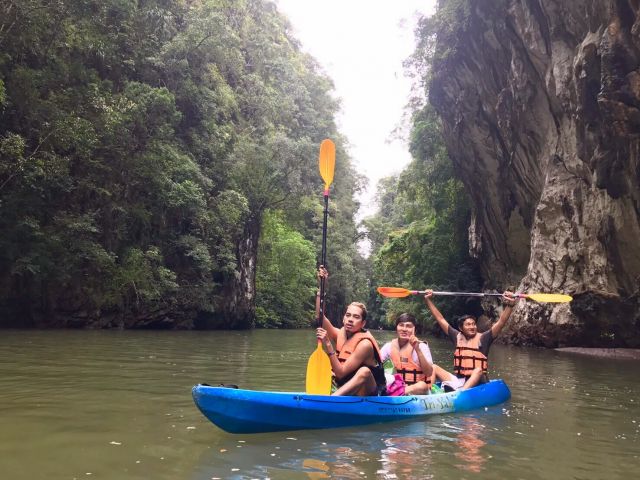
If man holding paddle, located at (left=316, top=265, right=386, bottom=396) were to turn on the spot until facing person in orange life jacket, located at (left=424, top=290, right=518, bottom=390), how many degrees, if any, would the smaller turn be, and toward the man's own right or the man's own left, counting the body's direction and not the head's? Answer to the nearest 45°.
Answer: approximately 180°

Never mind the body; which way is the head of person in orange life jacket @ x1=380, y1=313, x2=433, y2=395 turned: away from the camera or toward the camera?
toward the camera

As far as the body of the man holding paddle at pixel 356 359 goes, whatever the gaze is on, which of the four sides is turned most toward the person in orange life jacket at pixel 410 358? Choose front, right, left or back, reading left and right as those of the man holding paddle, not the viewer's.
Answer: back

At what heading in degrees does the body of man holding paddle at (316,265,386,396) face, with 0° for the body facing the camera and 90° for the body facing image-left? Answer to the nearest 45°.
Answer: approximately 45°
